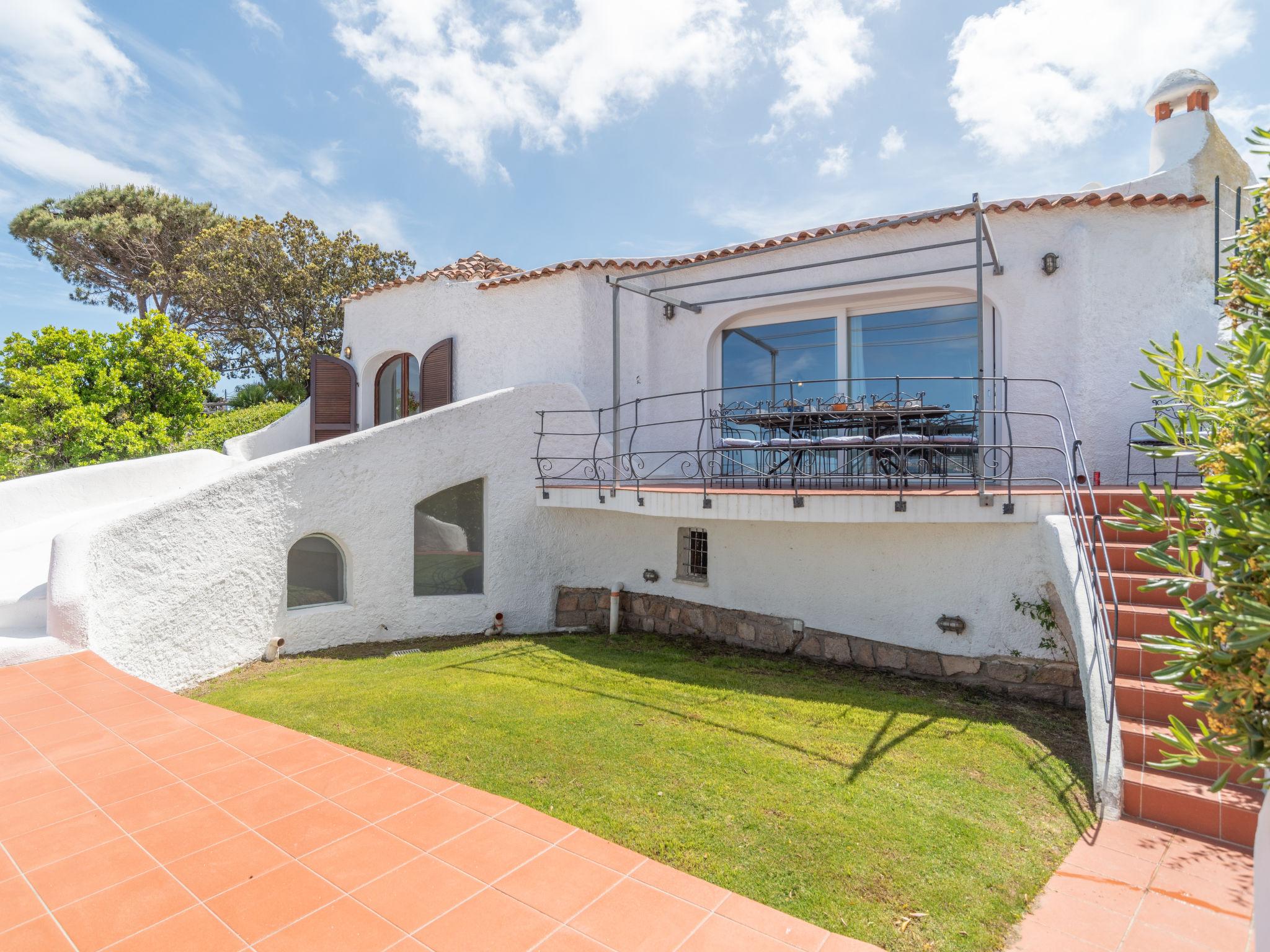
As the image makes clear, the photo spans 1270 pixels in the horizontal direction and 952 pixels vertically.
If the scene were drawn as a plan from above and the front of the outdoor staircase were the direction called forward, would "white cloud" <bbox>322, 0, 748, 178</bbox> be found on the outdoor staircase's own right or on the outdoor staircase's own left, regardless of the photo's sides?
on the outdoor staircase's own right

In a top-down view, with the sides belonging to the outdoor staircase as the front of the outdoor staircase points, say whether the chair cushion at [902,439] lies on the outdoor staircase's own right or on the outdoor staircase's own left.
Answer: on the outdoor staircase's own right

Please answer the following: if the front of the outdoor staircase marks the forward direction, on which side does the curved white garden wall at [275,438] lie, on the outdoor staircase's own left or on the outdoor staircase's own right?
on the outdoor staircase's own right

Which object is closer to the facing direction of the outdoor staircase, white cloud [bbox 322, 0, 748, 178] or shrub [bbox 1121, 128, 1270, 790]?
the shrub

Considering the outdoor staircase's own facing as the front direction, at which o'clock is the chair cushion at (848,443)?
The chair cushion is roughly at 4 o'clock from the outdoor staircase.

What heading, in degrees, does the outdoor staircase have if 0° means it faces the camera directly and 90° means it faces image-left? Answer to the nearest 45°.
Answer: approximately 0°
